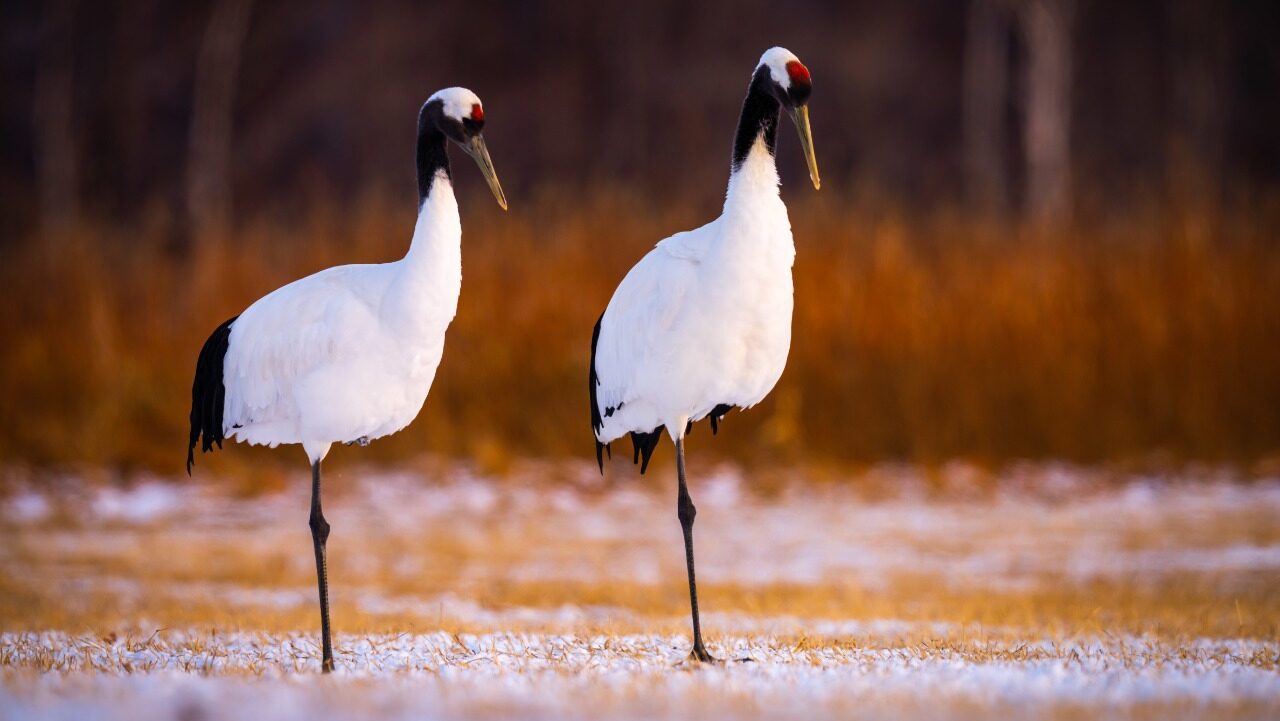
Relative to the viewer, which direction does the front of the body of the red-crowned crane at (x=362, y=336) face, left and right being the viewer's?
facing to the right of the viewer

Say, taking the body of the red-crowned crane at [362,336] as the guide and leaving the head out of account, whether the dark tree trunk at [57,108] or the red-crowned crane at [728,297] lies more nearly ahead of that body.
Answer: the red-crowned crane

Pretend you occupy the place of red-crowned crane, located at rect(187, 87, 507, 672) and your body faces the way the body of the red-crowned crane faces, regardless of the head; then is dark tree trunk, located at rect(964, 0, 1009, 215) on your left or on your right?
on your left

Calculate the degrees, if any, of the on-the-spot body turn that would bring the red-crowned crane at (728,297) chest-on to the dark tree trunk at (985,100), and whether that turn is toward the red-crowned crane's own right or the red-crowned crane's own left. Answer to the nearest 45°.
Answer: approximately 135° to the red-crowned crane's own left

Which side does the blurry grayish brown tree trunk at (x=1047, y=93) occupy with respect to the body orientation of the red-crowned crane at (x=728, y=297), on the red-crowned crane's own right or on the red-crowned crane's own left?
on the red-crowned crane's own left

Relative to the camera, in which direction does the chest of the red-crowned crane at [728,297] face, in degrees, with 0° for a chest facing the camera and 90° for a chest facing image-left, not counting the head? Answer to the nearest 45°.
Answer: approximately 315°

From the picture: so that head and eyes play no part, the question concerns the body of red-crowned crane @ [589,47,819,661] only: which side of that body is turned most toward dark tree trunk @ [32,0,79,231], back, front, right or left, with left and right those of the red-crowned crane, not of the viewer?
back

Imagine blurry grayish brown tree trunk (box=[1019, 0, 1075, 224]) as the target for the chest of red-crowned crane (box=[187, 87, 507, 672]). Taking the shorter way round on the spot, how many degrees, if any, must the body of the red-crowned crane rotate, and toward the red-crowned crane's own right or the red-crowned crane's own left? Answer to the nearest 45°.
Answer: approximately 45° to the red-crowned crane's own left

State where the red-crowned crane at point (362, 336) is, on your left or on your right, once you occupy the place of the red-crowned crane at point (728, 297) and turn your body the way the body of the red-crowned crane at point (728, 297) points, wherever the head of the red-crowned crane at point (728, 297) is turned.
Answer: on your right

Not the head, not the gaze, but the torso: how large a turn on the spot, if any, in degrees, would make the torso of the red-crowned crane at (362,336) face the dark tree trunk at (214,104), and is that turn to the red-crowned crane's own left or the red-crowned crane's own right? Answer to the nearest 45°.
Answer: approximately 90° to the red-crowned crane's own left
